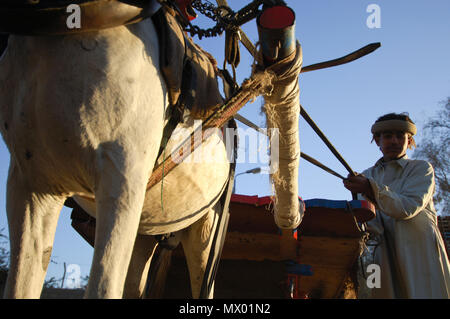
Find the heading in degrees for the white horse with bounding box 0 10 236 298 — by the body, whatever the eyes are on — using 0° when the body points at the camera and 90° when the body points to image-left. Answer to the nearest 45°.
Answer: approximately 45°

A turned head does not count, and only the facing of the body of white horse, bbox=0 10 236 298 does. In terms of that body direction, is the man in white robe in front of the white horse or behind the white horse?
behind

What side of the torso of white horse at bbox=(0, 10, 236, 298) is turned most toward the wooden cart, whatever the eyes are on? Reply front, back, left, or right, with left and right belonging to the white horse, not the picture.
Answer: back
